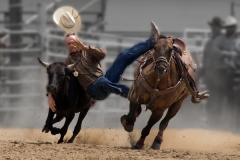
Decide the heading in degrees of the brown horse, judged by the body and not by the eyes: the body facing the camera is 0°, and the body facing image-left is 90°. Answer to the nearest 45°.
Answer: approximately 0°

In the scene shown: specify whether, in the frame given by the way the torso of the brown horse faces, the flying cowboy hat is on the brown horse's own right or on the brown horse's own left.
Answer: on the brown horse's own right

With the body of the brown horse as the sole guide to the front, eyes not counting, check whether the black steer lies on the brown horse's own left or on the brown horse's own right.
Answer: on the brown horse's own right
